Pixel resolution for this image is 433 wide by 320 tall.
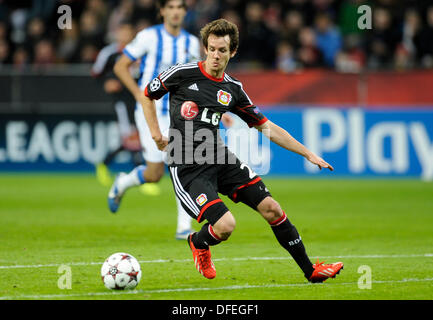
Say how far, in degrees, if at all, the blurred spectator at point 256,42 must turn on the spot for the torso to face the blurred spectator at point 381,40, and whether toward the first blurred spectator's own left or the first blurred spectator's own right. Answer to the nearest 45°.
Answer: approximately 90° to the first blurred spectator's own left

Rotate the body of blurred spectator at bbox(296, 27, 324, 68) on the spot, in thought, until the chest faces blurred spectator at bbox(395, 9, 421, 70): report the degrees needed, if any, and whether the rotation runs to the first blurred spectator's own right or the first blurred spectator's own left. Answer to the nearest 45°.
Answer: approximately 90° to the first blurred spectator's own left

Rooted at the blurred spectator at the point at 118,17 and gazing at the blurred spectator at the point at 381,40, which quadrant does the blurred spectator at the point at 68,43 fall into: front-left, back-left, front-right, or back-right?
back-right

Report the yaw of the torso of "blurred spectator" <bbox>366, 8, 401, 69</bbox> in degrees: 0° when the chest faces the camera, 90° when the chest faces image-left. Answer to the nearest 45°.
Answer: approximately 0°
